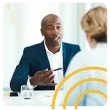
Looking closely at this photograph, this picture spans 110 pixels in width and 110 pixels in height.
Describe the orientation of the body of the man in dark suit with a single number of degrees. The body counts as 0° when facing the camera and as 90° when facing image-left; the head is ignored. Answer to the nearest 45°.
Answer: approximately 315°

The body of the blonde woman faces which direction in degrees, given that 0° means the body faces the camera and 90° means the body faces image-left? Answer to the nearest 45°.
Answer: approximately 135°

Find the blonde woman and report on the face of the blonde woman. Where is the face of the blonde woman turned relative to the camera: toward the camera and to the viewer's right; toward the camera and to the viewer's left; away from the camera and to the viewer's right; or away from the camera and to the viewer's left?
away from the camera and to the viewer's left

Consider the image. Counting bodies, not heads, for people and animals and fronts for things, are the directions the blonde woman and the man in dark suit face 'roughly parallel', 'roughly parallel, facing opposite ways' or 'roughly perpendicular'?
roughly parallel, facing opposite ways

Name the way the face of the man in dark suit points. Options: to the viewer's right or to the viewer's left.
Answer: to the viewer's right
